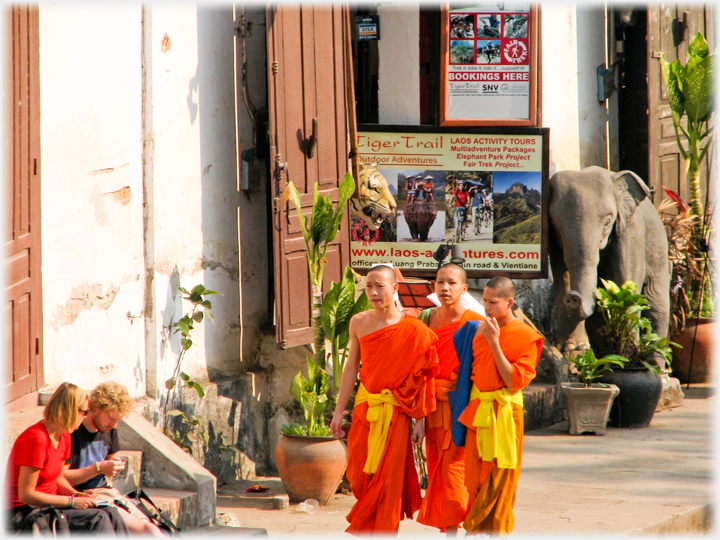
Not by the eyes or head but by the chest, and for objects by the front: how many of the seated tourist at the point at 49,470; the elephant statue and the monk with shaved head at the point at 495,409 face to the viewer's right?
1

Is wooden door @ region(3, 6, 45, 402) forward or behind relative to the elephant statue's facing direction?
forward

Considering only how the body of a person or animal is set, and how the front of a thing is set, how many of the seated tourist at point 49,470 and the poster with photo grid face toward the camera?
1

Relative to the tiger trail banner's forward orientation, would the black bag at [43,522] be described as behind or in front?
in front

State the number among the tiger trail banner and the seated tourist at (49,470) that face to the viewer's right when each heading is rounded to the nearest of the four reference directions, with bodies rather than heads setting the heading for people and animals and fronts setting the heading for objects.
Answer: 1

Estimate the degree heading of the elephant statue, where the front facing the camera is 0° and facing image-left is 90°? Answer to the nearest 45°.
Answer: approximately 45°

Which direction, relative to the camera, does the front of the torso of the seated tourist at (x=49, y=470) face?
to the viewer's right

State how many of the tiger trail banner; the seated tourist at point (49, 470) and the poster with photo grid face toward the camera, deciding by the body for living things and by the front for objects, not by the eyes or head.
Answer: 2

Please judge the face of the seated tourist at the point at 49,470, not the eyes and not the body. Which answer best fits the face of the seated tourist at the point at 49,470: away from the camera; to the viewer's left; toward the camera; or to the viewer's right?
to the viewer's right

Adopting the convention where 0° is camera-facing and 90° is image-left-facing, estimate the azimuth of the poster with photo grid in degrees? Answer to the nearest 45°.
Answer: approximately 0°
